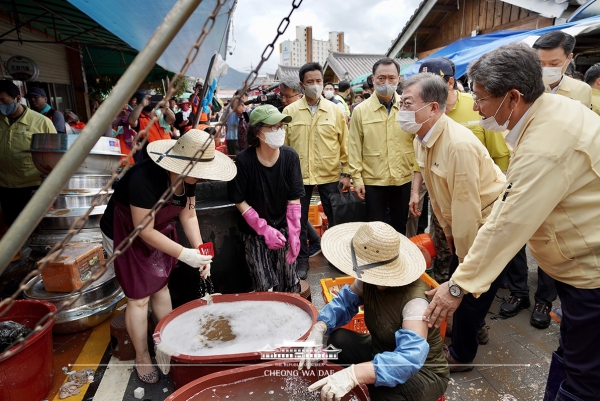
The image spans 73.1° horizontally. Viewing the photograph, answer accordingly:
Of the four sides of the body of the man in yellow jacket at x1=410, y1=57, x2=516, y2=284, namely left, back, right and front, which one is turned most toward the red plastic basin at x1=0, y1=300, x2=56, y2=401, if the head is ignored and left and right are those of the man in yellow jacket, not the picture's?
front

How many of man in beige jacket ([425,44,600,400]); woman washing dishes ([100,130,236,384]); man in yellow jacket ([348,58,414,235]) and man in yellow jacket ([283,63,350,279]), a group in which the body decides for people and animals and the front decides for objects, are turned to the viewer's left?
1

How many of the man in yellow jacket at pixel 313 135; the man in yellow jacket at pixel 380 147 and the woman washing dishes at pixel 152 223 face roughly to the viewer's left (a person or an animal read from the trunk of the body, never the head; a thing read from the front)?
0

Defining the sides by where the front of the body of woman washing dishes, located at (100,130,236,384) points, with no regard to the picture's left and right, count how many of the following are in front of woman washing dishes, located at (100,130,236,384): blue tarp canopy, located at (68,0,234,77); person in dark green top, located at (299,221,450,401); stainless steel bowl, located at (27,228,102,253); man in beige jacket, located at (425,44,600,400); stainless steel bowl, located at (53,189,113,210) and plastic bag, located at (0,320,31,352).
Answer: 2

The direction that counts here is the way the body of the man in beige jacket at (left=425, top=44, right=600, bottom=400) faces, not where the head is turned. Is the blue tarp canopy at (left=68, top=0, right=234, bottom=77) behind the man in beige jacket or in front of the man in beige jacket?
in front

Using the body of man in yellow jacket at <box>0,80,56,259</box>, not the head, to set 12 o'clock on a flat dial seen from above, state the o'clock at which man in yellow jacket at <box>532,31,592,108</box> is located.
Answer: man in yellow jacket at <box>532,31,592,108</box> is roughly at 9 o'clock from man in yellow jacket at <box>0,80,56,259</box>.

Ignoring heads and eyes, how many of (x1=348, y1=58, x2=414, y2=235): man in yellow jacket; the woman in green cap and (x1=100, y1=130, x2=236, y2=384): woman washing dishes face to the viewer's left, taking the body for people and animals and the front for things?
0

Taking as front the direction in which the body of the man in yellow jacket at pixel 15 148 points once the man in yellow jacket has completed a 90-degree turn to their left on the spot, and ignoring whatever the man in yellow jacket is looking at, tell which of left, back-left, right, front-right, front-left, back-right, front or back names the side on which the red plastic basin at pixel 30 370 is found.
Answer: front-right

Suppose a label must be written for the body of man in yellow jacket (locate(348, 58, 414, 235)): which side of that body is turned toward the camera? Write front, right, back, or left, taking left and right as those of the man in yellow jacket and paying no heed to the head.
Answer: front

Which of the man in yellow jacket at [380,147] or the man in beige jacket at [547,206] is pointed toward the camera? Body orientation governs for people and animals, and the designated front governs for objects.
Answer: the man in yellow jacket

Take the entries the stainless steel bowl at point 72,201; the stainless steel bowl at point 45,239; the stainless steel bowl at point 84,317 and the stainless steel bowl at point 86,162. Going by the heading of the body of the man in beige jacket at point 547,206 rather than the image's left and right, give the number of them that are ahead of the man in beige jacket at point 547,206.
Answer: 4

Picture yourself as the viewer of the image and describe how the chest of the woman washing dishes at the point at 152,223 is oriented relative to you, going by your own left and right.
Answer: facing the viewer and to the right of the viewer

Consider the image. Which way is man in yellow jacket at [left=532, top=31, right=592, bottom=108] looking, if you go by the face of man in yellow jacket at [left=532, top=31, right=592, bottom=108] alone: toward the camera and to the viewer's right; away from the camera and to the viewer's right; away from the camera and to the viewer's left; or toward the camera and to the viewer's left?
toward the camera and to the viewer's left

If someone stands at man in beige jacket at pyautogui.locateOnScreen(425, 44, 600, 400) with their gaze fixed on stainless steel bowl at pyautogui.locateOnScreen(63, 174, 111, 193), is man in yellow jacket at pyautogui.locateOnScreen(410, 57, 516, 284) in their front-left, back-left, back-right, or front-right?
front-right

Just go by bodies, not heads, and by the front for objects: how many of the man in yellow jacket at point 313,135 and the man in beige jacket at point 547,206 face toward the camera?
1

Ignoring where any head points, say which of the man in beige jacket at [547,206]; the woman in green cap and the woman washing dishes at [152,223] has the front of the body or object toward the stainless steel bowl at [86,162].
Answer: the man in beige jacket

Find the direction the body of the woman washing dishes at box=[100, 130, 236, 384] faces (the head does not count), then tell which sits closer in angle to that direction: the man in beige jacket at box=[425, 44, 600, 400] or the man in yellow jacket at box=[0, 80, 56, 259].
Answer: the man in beige jacket

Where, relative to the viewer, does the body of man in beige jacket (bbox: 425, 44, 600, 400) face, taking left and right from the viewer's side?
facing to the left of the viewer

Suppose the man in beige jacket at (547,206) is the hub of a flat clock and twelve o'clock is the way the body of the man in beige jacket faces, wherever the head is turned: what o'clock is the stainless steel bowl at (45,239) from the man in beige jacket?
The stainless steel bowl is roughly at 12 o'clock from the man in beige jacket.
